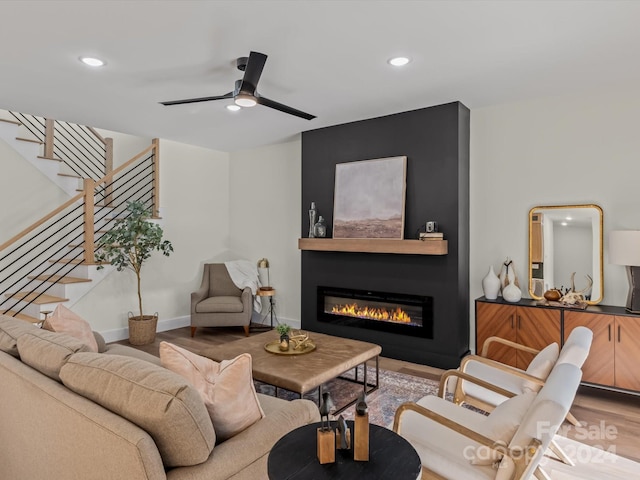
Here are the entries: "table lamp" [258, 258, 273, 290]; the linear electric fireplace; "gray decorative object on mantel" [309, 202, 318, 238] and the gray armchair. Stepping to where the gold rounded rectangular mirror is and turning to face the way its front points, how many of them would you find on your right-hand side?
4

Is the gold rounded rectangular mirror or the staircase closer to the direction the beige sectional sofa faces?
the gold rounded rectangular mirror

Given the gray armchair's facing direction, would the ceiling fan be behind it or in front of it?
in front

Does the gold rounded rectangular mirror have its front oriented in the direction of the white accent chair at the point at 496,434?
yes

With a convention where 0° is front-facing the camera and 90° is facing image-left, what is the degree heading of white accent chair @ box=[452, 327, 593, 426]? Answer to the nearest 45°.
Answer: approximately 90°

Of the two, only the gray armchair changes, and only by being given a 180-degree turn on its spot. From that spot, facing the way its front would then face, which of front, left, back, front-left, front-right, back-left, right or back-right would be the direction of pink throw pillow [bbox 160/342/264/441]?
back

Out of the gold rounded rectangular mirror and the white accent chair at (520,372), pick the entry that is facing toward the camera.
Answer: the gold rounded rectangular mirror

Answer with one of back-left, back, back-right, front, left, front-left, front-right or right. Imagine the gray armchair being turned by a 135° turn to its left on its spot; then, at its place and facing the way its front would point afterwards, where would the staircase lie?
back-left

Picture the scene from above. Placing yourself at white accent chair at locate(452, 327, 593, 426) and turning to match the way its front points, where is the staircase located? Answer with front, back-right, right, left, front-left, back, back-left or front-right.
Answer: front

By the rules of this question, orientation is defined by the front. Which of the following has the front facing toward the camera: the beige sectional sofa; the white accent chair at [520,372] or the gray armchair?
the gray armchair

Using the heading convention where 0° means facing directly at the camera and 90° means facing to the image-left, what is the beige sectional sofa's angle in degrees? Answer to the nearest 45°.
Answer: approximately 225°

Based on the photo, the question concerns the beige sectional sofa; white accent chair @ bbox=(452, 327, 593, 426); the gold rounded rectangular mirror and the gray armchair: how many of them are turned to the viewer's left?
1

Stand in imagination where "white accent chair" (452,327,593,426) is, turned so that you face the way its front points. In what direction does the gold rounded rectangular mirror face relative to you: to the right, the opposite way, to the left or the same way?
to the left

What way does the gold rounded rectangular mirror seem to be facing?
toward the camera

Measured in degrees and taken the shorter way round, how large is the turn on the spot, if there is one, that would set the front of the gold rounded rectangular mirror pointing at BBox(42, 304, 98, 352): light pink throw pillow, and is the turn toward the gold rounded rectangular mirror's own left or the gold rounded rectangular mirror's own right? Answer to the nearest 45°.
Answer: approximately 45° to the gold rounded rectangular mirror's own right

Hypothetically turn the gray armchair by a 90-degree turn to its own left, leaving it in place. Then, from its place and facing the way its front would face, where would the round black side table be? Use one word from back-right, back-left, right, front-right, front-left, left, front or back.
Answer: right

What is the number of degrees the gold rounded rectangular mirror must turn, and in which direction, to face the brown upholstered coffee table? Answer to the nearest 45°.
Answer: approximately 45° to its right

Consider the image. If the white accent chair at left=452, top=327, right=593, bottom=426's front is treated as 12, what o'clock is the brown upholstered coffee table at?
The brown upholstered coffee table is roughly at 12 o'clock from the white accent chair.
